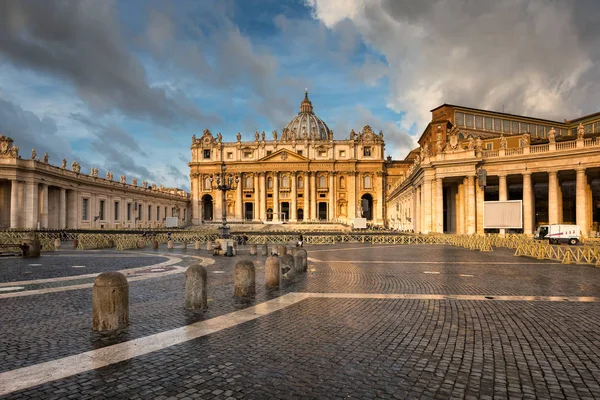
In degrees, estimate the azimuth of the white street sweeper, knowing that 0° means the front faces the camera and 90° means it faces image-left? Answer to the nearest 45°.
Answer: approximately 90°

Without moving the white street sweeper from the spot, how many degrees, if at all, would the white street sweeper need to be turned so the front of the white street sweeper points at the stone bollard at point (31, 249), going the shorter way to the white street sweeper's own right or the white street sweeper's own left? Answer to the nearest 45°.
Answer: approximately 45° to the white street sweeper's own left

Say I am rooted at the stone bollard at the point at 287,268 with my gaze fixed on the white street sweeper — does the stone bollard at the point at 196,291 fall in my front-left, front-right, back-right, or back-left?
back-right

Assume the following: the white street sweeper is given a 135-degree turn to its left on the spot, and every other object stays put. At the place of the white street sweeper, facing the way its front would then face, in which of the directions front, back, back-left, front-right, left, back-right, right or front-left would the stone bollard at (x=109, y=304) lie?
front-right

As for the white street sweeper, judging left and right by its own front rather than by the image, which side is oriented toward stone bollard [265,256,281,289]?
left

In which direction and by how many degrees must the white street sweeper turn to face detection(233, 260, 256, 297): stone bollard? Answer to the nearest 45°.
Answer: approximately 90° to its left

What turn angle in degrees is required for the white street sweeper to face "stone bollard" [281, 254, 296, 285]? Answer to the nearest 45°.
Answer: approximately 90° to its left
